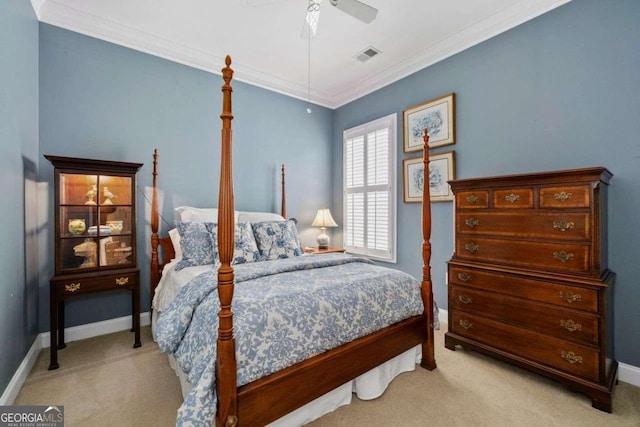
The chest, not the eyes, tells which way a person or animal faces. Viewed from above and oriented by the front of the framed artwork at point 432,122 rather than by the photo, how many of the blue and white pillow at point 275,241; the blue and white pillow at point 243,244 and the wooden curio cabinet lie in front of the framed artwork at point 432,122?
3

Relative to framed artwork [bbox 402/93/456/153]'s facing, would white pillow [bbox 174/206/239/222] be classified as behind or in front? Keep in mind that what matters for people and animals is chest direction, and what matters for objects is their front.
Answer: in front

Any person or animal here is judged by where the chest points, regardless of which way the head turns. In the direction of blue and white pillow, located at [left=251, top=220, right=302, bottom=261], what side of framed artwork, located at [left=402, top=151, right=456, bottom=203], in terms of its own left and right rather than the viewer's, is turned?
front

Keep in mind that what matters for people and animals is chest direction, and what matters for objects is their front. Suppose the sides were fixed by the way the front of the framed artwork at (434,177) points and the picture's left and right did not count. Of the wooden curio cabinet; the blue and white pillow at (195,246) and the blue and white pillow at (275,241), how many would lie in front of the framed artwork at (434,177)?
3

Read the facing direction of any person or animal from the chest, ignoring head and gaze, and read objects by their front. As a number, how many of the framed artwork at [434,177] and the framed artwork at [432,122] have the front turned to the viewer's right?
0

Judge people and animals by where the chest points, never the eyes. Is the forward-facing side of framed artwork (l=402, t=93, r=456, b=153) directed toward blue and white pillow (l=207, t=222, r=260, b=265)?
yes

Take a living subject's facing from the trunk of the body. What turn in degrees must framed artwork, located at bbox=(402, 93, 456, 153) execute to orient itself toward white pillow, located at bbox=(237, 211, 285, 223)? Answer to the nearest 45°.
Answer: approximately 45° to its right

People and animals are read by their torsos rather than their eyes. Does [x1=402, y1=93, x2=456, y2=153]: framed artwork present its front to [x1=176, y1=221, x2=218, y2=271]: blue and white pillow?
yes

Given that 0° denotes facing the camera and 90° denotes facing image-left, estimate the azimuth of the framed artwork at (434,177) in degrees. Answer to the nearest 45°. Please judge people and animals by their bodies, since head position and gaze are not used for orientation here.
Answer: approximately 45°

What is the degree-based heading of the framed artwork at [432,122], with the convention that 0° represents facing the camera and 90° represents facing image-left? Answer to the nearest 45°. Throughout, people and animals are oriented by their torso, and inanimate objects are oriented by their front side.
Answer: approximately 45°

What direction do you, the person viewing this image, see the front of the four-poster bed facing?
facing the viewer and to the right of the viewer
